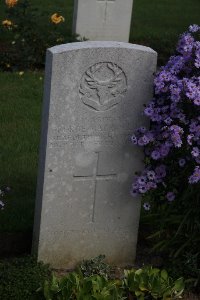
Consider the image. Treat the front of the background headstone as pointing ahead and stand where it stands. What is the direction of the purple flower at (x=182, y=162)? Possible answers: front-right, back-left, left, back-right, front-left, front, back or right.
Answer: front

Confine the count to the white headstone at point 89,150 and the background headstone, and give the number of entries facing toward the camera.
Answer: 2

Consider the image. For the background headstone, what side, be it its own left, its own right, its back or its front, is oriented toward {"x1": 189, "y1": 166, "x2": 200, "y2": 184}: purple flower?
front

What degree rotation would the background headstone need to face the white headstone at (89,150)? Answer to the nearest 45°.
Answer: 0° — it already faces it

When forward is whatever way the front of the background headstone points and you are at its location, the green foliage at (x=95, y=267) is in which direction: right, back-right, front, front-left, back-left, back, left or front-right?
front

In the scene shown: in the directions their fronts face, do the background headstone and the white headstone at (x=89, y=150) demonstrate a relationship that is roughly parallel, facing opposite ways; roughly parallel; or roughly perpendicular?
roughly parallel

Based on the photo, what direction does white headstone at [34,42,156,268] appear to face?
toward the camera

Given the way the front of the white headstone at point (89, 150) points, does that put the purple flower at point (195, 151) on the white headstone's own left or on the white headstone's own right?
on the white headstone's own left

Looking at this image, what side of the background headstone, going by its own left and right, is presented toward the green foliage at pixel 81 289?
front

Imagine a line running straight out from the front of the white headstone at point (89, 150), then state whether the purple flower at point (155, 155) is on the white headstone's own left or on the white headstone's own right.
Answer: on the white headstone's own left
